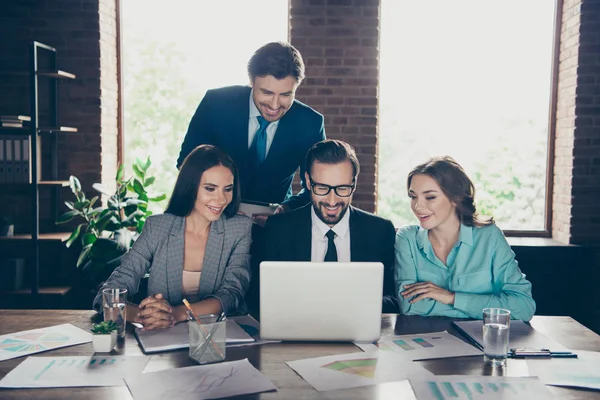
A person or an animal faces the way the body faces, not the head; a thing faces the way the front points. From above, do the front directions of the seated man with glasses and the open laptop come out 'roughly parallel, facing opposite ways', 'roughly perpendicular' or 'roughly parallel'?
roughly parallel, facing opposite ways

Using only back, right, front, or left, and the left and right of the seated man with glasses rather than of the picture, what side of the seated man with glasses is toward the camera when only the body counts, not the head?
front

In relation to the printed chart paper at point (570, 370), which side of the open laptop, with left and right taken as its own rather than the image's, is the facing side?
right

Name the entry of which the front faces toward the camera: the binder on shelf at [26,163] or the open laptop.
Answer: the binder on shelf

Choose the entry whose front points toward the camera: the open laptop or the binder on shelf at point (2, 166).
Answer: the binder on shelf

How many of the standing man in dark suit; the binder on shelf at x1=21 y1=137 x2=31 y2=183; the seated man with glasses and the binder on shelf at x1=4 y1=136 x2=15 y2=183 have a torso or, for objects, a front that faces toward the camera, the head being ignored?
4

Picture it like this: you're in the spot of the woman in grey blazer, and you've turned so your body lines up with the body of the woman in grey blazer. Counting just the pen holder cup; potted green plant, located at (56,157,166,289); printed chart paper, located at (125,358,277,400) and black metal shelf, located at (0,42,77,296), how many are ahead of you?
2

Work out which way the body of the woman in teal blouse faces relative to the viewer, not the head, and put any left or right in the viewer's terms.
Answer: facing the viewer and to the left of the viewer

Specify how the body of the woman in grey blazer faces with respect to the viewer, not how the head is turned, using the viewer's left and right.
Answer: facing the viewer

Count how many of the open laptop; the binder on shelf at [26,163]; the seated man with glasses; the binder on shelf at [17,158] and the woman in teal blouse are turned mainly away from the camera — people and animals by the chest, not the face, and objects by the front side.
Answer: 1

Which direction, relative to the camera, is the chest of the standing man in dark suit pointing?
toward the camera

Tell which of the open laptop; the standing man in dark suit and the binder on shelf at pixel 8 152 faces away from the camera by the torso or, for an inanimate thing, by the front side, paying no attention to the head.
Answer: the open laptop

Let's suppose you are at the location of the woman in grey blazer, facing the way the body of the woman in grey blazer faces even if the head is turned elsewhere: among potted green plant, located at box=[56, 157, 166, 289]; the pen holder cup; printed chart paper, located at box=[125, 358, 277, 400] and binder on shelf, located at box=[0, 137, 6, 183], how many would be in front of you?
2

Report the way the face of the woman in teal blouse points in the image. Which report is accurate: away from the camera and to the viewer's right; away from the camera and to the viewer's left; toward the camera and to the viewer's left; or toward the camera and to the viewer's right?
toward the camera and to the viewer's left

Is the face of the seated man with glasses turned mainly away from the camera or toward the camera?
toward the camera

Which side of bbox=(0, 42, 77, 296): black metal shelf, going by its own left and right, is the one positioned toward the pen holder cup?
front
